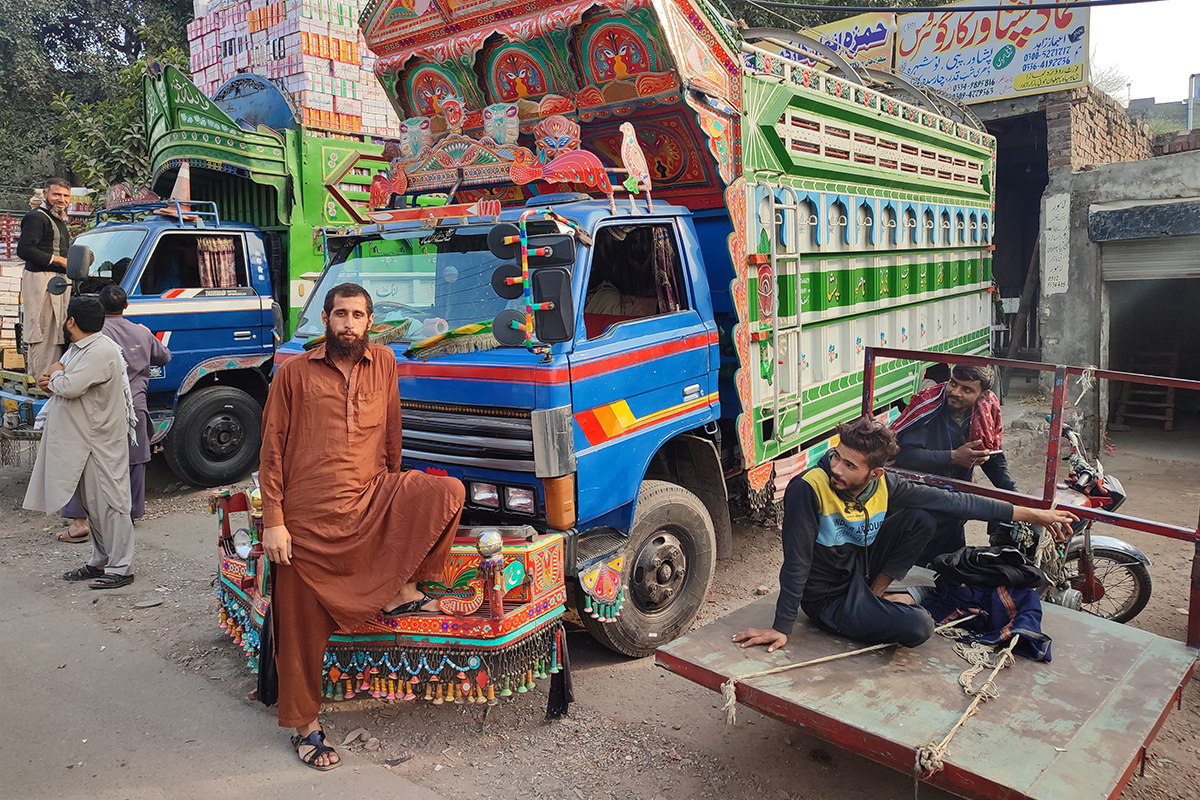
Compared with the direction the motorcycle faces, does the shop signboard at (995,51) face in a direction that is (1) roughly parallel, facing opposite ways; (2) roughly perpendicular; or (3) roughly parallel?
roughly perpendicular

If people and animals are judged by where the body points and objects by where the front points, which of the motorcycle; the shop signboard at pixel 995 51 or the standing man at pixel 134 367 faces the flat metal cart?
the shop signboard

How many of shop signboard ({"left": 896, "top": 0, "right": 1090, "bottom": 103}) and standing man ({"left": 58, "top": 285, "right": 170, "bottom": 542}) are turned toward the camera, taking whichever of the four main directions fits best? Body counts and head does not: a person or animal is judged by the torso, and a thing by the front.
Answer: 1

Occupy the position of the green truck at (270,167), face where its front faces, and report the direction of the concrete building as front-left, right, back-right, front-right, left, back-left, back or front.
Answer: back-left

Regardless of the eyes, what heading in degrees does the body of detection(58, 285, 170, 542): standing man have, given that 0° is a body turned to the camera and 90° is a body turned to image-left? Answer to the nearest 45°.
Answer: approximately 180°

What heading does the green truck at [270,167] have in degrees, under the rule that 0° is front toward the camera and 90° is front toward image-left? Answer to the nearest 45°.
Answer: approximately 45°

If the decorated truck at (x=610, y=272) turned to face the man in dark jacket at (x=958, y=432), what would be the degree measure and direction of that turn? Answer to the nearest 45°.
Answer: approximately 135° to its left

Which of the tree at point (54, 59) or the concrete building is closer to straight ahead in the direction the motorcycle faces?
the concrete building

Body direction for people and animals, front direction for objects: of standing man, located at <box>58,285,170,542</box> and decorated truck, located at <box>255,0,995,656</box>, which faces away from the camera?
the standing man

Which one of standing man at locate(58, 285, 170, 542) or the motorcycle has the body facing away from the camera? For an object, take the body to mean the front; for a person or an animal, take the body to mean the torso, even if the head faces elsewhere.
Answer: the standing man
